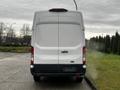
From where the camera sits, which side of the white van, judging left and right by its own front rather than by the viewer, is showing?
back
